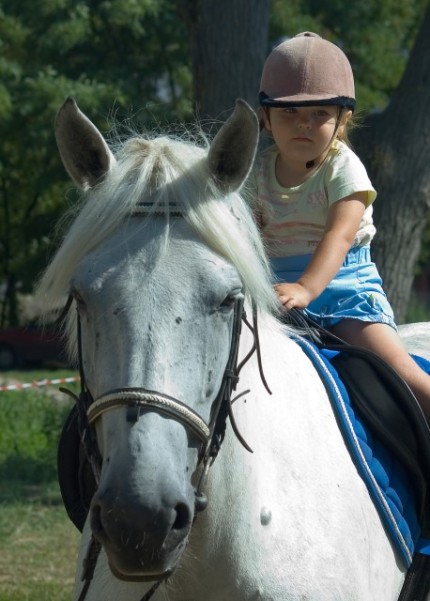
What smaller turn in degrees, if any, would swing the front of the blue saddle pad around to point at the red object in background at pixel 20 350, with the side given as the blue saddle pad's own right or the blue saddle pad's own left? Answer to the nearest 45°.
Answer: approximately 90° to the blue saddle pad's own right

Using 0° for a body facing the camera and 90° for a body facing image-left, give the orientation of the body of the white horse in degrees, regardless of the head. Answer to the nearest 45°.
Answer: approximately 45°

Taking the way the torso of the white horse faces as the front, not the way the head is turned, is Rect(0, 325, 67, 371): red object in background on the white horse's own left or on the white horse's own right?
on the white horse's own right

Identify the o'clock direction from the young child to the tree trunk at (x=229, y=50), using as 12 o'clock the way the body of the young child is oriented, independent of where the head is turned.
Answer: The tree trunk is roughly at 4 o'clock from the young child.

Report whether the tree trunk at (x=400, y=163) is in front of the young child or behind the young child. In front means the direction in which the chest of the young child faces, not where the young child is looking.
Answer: behind

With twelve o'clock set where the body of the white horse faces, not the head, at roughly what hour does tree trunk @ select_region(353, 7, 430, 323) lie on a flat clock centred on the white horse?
The tree trunk is roughly at 5 o'clock from the white horse.

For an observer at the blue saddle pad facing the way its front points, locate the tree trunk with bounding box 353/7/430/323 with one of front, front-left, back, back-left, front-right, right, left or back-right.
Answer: back-right

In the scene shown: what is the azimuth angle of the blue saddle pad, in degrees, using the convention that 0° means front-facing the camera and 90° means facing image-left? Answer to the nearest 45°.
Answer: approximately 45°
